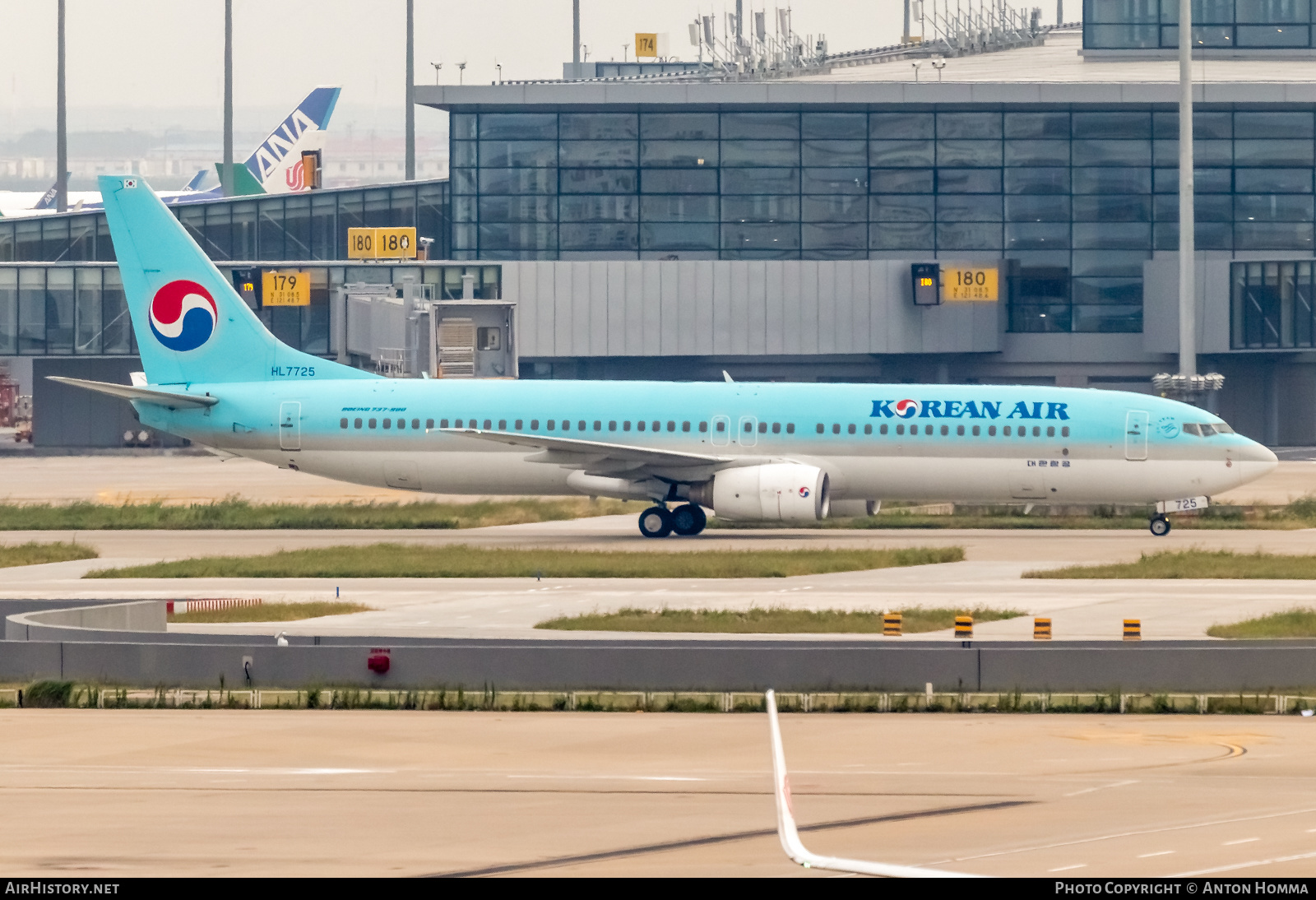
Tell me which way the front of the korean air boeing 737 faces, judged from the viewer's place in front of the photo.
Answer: facing to the right of the viewer

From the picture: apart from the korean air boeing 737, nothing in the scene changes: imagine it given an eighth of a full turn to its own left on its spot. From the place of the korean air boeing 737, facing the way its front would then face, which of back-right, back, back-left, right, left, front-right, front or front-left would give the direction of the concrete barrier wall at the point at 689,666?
back-right

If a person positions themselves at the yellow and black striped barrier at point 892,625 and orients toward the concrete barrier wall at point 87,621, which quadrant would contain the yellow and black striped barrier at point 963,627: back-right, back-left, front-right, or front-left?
back-left

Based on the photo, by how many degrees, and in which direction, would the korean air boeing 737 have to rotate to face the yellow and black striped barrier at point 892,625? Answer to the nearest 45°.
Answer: approximately 90° to its right

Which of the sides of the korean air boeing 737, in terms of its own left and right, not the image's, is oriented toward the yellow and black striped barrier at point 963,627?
right

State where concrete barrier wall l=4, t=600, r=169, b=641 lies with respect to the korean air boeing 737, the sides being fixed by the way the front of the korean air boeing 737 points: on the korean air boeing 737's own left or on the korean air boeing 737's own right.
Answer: on the korean air boeing 737's own right
